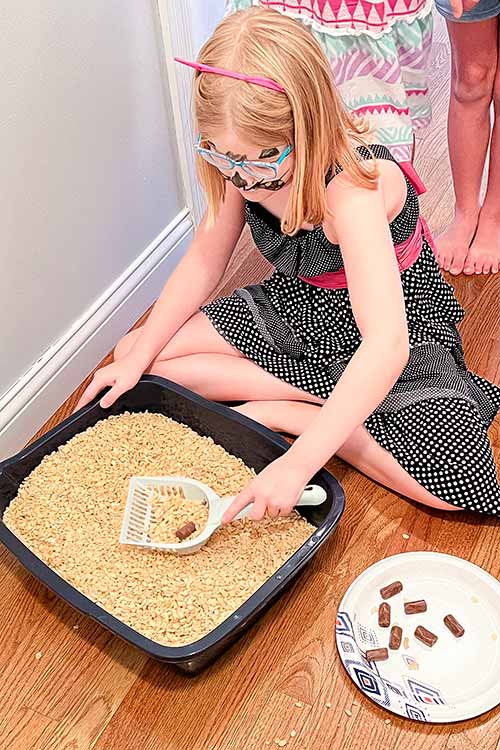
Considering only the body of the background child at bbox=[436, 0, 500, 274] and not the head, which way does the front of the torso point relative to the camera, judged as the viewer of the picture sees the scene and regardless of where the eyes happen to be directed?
toward the camera

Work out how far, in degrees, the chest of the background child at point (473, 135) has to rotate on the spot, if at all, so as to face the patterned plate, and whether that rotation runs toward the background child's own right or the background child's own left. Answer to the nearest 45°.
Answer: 0° — they already face it

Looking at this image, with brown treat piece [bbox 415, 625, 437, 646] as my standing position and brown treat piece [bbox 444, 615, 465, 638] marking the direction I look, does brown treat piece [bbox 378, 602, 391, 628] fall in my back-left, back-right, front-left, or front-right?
back-left

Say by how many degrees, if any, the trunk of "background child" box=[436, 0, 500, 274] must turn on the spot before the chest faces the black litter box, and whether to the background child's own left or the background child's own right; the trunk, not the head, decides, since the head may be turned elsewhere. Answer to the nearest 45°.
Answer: approximately 45° to the background child's own right

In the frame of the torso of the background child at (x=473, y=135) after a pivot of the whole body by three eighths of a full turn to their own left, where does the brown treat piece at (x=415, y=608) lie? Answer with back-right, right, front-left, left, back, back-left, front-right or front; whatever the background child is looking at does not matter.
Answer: back-right

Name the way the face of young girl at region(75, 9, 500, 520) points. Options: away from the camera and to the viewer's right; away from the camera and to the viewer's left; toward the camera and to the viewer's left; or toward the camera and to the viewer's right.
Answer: toward the camera and to the viewer's left

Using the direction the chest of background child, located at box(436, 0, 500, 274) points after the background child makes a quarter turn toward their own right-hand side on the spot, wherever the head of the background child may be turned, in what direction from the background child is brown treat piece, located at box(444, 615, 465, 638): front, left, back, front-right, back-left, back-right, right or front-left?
left

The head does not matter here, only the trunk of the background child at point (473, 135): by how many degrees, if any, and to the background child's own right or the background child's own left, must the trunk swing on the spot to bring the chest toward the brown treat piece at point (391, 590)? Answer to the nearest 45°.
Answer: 0° — they already face it

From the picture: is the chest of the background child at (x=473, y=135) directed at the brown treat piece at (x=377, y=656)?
yes

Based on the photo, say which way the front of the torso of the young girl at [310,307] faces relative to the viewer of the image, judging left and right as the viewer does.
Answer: facing the viewer and to the left of the viewer

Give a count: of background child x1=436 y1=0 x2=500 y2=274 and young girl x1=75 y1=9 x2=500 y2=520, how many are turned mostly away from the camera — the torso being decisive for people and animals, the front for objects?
0

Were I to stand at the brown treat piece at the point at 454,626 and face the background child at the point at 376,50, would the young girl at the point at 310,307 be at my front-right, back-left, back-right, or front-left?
front-left

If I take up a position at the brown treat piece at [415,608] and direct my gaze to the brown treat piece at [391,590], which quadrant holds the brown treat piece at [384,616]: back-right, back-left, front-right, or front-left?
front-left
